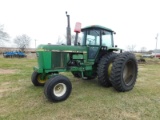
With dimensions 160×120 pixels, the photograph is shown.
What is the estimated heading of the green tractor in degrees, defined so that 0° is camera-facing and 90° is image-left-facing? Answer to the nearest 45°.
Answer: approximately 45°
